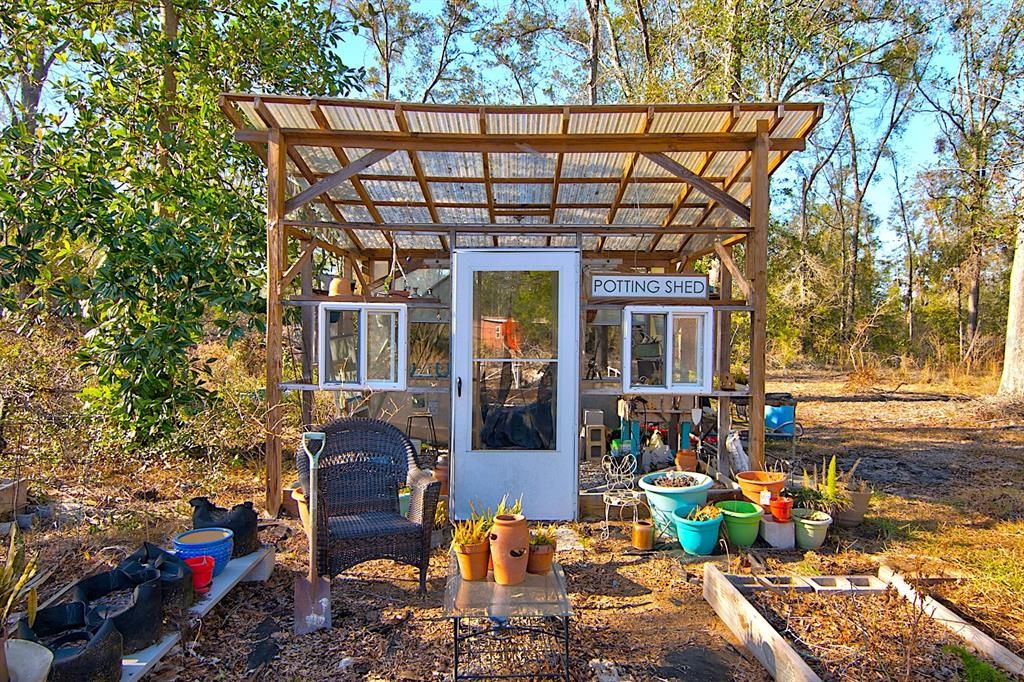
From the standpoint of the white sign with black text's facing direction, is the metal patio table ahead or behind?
ahead

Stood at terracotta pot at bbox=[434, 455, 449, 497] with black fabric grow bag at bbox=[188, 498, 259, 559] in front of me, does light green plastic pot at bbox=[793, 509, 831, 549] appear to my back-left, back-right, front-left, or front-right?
back-left

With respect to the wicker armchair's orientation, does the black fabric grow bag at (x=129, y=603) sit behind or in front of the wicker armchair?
in front

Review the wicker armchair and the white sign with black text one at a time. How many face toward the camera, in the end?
2

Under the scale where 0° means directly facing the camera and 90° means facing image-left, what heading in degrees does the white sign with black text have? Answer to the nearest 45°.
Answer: approximately 0°

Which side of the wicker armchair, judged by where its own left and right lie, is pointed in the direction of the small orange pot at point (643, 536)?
left

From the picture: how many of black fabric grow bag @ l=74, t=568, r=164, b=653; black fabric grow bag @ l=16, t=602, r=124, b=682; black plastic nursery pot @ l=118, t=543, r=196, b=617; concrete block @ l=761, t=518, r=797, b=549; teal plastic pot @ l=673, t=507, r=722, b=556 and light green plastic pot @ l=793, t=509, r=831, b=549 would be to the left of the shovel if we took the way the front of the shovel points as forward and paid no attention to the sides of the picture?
3

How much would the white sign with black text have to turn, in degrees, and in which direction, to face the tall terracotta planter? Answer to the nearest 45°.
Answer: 0° — it already faces it

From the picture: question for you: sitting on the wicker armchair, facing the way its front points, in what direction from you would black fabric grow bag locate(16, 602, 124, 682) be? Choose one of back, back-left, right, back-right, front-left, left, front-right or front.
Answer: front-right
